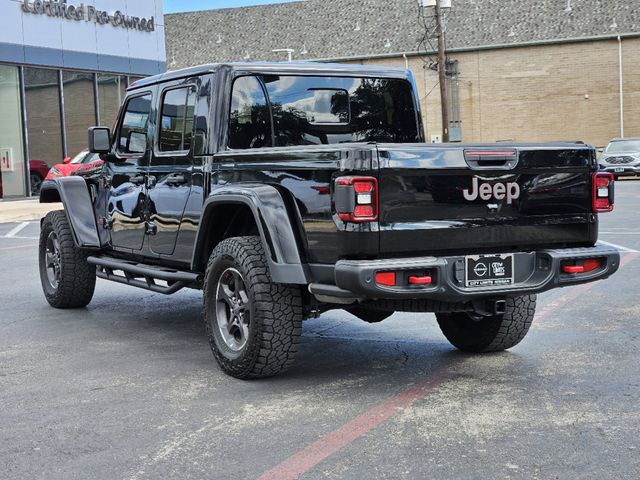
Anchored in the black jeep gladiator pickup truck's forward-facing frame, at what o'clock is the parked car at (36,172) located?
The parked car is roughly at 1 o'clock from the black jeep gladiator pickup truck.

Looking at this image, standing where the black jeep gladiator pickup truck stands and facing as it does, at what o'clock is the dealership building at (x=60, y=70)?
The dealership building is roughly at 1 o'clock from the black jeep gladiator pickup truck.

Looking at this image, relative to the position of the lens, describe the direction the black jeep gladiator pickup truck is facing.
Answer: facing away from the viewer and to the left of the viewer

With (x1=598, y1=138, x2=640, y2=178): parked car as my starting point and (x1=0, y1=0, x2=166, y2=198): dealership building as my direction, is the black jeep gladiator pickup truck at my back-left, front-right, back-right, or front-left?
front-left

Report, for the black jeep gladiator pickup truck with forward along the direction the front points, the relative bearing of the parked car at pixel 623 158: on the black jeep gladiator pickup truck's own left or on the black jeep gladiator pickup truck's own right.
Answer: on the black jeep gladiator pickup truck's own right

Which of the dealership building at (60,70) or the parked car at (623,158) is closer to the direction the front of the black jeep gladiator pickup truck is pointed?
the dealership building

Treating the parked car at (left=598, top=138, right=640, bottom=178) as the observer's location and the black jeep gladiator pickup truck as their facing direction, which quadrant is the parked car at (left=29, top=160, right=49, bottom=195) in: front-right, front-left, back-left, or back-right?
front-right
